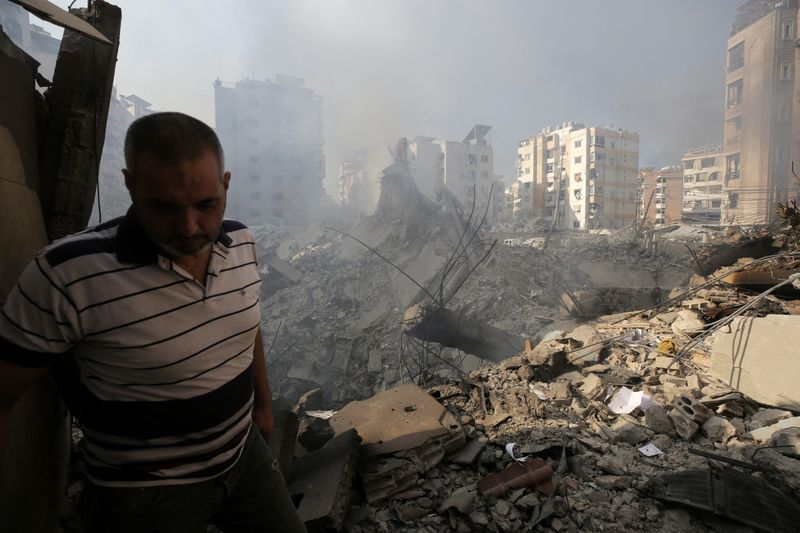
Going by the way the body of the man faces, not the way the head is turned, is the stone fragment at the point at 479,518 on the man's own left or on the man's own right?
on the man's own left

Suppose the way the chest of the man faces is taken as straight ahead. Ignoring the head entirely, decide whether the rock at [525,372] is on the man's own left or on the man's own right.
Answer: on the man's own left

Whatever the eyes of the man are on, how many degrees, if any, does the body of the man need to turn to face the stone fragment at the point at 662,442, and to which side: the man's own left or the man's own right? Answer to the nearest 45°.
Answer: approximately 45° to the man's own left

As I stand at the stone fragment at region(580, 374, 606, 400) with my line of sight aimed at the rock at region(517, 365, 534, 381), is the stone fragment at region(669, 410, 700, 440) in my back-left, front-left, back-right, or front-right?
back-left

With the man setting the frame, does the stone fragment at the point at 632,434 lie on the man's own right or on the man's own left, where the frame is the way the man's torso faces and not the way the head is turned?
on the man's own left

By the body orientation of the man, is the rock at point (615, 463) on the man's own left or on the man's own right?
on the man's own left

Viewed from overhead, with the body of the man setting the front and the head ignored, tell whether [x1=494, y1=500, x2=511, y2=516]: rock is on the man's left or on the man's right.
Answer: on the man's left

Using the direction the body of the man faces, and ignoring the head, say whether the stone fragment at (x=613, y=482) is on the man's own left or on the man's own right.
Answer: on the man's own left

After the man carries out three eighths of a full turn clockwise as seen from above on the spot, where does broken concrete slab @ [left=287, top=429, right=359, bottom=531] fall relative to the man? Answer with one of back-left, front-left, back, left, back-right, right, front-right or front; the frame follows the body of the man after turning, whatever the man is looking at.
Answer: back-right

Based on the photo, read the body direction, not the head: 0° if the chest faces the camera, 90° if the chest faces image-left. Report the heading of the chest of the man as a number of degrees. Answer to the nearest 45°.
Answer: approximately 315°
